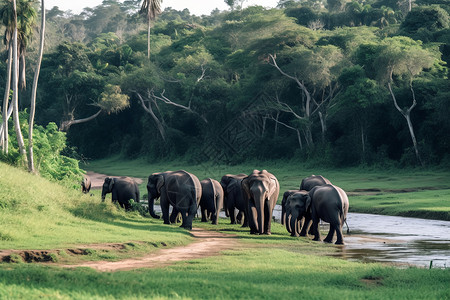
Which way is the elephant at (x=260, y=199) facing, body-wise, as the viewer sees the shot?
toward the camera

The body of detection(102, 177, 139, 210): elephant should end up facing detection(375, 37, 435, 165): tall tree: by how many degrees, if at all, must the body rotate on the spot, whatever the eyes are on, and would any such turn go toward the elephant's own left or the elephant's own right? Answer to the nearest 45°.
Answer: approximately 135° to the elephant's own right

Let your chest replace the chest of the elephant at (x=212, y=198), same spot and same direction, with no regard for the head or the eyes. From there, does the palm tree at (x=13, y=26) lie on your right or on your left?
on your left

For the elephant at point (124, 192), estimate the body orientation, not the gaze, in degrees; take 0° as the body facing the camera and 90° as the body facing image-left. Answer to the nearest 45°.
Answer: approximately 90°

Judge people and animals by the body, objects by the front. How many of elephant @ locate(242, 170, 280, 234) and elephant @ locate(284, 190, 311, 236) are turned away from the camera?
0

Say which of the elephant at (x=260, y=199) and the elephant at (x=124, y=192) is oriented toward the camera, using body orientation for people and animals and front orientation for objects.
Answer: the elephant at (x=260, y=199)

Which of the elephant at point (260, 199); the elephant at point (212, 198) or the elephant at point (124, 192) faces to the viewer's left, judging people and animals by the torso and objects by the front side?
the elephant at point (124, 192)

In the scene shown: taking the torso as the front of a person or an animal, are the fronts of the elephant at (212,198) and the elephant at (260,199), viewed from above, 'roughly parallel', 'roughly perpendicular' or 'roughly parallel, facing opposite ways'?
roughly parallel, facing opposite ways

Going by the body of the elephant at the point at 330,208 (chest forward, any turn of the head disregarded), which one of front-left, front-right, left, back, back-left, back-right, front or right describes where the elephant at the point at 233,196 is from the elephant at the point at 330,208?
front

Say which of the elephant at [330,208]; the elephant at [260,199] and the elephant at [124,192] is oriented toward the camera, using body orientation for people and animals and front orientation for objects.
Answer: the elephant at [260,199]

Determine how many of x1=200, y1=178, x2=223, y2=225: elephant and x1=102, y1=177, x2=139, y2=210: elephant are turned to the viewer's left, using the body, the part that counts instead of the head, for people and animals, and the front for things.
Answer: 1

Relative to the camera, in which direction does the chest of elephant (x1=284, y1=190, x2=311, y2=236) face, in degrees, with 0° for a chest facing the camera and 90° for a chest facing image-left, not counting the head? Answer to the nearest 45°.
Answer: approximately 45°

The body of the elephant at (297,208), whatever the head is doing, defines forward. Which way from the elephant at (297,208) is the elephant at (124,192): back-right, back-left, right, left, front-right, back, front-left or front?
right

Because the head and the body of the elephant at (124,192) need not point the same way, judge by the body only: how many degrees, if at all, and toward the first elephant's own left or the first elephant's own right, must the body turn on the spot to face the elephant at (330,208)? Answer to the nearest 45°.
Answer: approximately 135° to the first elephant's own left
